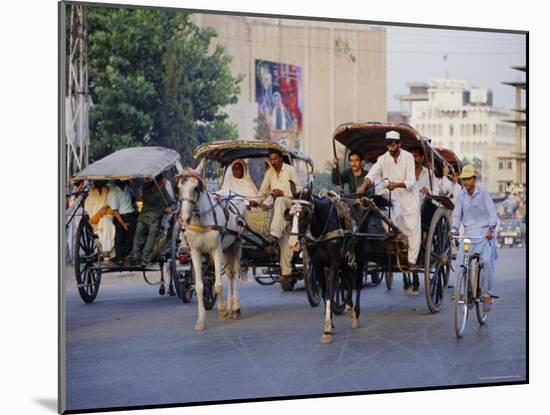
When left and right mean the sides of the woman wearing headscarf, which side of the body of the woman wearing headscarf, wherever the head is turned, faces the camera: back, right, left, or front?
front

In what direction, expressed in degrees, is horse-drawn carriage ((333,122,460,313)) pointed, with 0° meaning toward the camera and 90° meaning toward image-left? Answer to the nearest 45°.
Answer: approximately 45°

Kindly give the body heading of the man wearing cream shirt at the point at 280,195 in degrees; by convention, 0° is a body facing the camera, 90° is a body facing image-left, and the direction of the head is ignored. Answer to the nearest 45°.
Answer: approximately 45°

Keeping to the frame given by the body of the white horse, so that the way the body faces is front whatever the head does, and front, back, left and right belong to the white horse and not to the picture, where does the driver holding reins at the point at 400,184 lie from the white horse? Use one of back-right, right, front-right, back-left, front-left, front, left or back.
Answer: back-left

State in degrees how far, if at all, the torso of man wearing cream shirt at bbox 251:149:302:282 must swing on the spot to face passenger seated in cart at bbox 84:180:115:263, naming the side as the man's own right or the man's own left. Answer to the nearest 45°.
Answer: approximately 45° to the man's own right

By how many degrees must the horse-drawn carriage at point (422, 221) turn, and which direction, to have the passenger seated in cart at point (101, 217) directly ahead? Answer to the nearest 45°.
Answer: approximately 45° to its right

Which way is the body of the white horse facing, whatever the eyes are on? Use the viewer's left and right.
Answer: facing the viewer and to the left of the viewer
